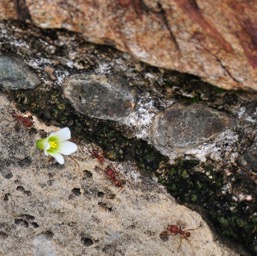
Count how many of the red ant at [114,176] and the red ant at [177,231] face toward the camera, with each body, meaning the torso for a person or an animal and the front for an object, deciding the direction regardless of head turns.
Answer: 0

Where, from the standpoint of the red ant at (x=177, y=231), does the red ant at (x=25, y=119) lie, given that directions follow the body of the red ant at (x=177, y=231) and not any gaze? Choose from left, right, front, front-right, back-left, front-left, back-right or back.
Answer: front

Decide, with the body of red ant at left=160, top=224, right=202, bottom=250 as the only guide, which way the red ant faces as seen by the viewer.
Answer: to the viewer's left

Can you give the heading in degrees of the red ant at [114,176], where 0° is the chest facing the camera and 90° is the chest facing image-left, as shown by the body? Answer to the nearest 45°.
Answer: approximately 135°
